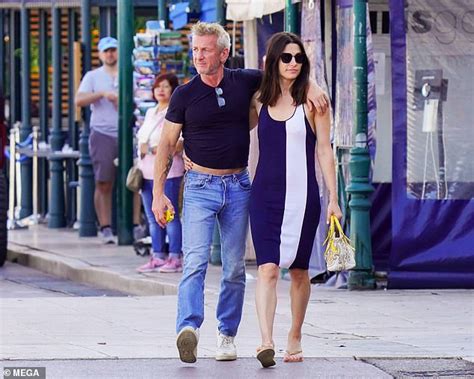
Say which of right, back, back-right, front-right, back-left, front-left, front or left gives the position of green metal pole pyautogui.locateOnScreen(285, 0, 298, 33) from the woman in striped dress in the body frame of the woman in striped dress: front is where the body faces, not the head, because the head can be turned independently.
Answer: back

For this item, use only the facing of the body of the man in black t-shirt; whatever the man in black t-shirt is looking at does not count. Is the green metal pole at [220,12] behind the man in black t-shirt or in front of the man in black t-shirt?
behind

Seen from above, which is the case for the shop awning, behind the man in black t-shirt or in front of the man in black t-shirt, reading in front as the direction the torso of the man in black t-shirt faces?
behind

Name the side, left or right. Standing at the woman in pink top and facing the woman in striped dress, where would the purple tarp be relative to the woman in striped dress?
left

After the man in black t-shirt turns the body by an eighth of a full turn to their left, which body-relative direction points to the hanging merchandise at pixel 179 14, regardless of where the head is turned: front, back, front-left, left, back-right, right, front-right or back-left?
back-left

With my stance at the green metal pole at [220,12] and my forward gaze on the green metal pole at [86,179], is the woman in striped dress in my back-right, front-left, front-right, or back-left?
back-left

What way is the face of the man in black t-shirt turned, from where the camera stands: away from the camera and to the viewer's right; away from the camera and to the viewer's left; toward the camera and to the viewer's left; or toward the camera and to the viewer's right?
toward the camera and to the viewer's left

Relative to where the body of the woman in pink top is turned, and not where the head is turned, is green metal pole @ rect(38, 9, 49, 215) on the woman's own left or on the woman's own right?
on the woman's own right
